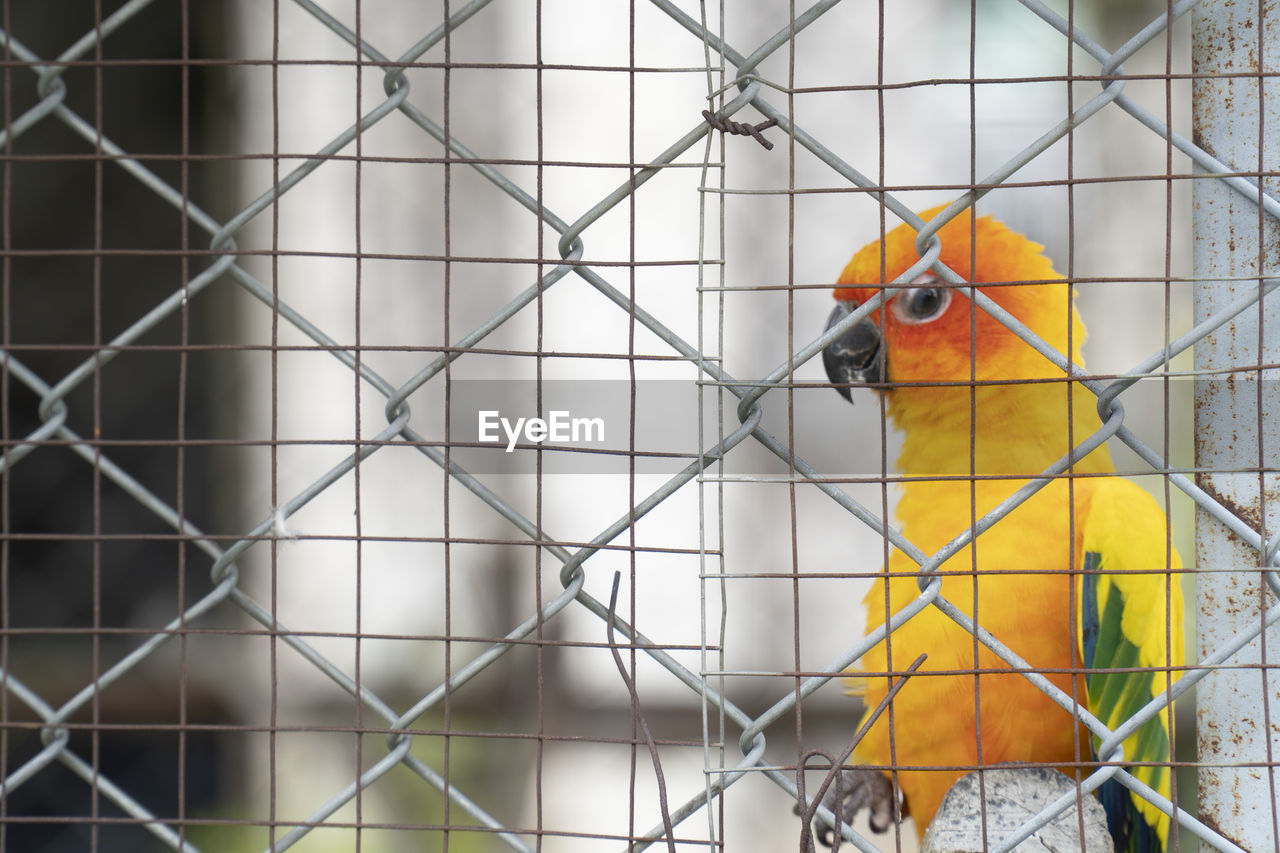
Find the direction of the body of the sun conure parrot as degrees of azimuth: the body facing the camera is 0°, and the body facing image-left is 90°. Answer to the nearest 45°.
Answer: approximately 45°
